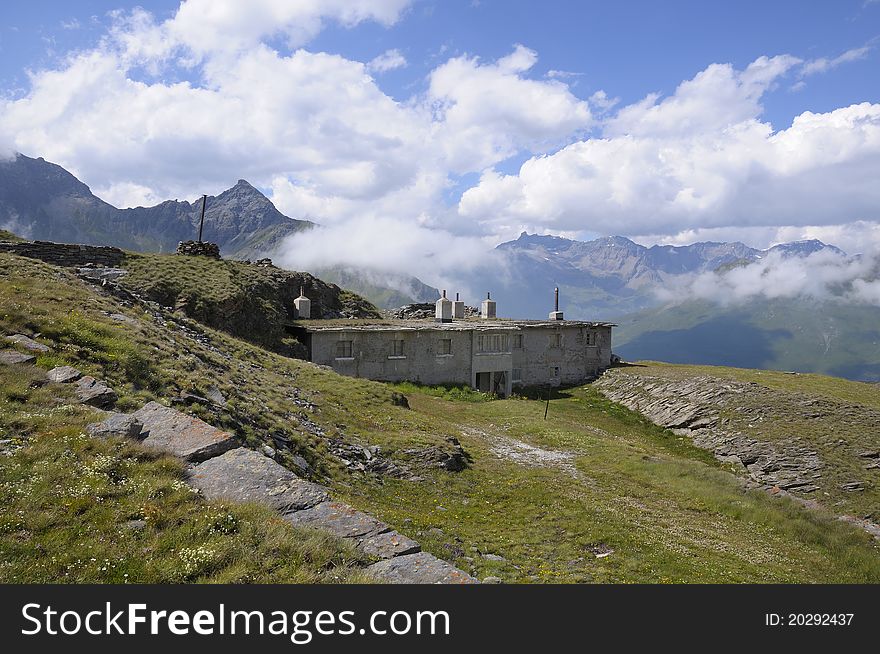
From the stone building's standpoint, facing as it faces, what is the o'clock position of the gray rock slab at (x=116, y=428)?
The gray rock slab is roughly at 12 o'clock from the stone building.

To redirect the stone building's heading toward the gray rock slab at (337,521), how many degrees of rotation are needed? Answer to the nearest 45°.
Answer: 0° — it already faces it

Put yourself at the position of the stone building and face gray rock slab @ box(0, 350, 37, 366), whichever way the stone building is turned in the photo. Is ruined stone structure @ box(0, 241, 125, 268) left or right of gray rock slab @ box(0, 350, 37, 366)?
right

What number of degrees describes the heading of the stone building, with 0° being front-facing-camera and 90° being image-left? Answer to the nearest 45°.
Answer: approximately 0°

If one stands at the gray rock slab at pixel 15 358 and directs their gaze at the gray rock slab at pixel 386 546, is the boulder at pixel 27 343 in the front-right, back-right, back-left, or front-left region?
back-left

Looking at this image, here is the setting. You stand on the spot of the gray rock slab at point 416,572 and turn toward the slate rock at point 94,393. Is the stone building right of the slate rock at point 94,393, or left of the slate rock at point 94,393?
right

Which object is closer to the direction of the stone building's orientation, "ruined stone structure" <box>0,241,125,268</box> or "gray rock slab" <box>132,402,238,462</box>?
the gray rock slab

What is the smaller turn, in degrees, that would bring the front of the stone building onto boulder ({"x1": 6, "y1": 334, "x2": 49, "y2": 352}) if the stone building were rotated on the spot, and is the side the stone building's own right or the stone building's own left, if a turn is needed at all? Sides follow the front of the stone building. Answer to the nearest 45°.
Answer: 0° — it already faces it

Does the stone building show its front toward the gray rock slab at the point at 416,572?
yes
